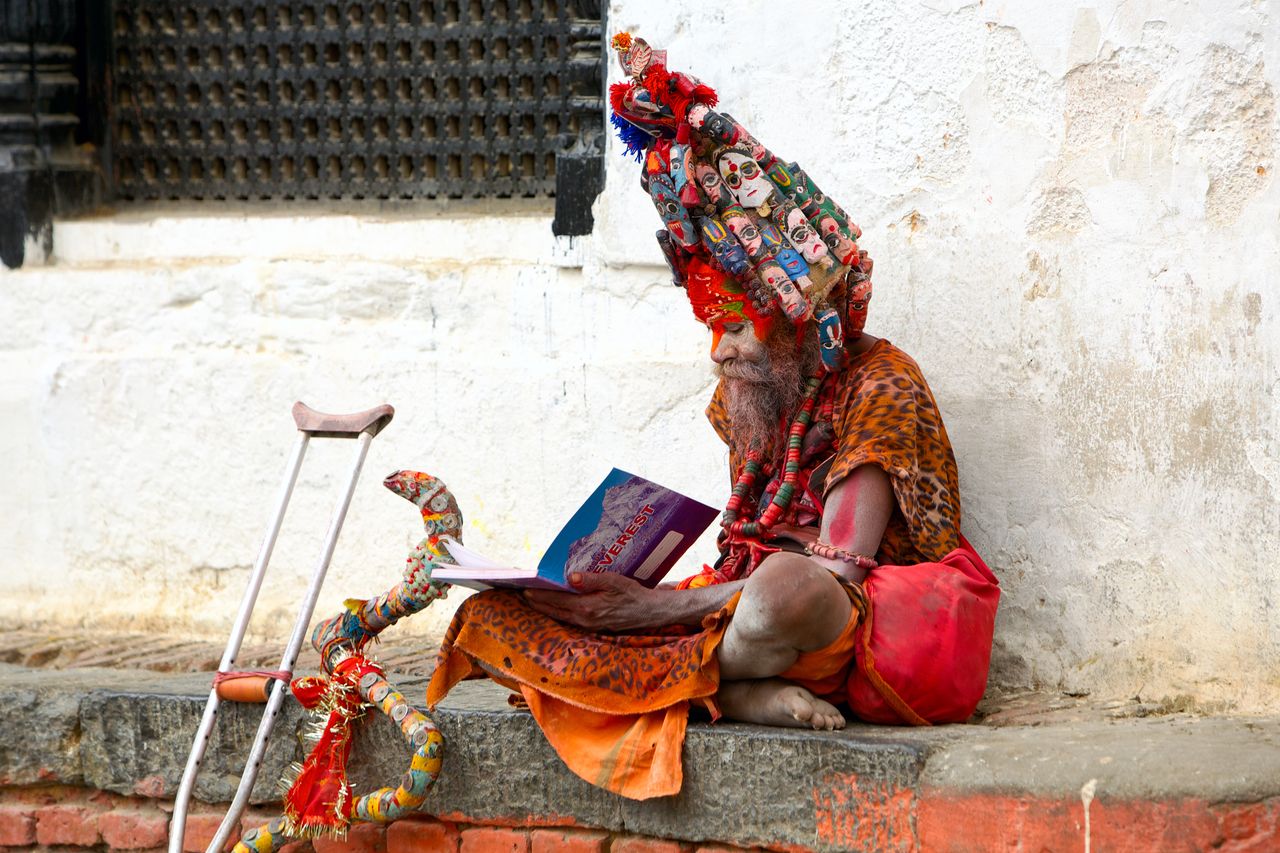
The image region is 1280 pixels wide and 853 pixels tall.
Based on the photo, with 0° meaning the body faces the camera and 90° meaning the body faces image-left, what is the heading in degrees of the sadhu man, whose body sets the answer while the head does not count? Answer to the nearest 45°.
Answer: approximately 45°

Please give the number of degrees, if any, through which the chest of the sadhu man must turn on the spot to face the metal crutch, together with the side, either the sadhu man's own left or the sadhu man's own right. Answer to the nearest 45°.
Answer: approximately 45° to the sadhu man's own right

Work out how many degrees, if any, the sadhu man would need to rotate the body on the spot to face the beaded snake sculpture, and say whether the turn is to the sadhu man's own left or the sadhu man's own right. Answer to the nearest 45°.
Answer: approximately 45° to the sadhu man's own right

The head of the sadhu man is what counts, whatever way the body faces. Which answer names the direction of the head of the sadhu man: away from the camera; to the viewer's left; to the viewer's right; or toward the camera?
to the viewer's left
